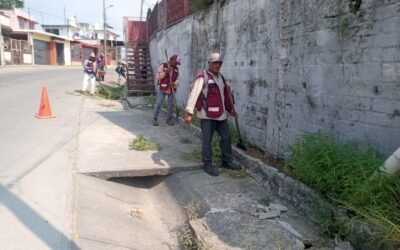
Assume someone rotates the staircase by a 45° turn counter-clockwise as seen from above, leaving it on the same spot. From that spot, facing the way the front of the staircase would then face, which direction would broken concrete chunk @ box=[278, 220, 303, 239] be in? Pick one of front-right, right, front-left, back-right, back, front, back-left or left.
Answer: front-right

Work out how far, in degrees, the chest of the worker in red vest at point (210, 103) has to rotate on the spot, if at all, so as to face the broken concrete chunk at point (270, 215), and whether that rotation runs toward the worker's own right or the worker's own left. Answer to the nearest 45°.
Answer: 0° — they already face it

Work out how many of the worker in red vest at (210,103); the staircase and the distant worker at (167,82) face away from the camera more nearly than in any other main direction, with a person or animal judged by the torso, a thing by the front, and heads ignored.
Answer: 0

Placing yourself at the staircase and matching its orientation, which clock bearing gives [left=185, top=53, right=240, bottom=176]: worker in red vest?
The worker in red vest is roughly at 12 o'clock from the staircase.

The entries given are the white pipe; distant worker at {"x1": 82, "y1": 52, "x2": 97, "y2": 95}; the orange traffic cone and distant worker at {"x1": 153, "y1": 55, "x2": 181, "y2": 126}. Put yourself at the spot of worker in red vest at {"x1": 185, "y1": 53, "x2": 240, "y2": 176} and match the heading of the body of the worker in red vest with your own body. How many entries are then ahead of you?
1

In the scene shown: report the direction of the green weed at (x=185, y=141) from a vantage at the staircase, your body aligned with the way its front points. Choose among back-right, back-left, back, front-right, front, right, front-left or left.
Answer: front

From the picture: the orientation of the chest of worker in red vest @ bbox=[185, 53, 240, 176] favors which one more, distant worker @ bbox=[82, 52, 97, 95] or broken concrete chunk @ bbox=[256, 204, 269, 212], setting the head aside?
the broken concrete chunk

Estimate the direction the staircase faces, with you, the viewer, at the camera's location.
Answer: facing the viewer

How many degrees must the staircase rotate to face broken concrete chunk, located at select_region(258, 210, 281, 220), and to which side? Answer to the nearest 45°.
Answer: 0° — it already faces it

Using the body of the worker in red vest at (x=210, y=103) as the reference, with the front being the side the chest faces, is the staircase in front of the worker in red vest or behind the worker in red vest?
behind

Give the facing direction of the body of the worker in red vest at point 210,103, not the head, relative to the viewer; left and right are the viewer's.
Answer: facing the viewer and to the right of the viewer

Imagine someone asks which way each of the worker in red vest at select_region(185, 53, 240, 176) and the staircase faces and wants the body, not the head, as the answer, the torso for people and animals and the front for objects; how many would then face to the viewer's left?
0

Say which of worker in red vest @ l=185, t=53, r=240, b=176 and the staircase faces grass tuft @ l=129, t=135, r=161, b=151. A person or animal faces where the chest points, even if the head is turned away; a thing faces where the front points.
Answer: the staircase

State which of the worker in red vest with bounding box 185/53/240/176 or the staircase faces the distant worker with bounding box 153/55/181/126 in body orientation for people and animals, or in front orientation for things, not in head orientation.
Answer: the staircase

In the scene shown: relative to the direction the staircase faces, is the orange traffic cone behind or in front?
in front
